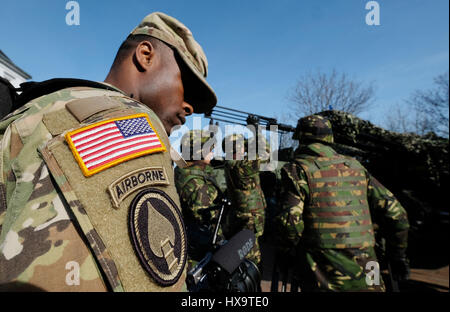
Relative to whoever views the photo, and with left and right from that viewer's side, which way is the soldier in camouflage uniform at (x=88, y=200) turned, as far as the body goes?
facing away from the viewer and to the right of the viewer

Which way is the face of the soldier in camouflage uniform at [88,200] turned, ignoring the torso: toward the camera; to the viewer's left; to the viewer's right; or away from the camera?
to the viewer's right

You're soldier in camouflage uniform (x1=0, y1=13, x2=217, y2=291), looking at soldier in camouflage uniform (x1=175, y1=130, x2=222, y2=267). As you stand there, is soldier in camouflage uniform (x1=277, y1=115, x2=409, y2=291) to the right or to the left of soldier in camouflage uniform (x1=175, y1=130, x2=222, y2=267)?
right

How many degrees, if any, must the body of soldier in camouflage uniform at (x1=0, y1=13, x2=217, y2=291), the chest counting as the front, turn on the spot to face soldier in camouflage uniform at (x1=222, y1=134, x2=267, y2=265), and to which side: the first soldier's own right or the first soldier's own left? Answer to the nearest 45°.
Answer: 0° — they already face them
